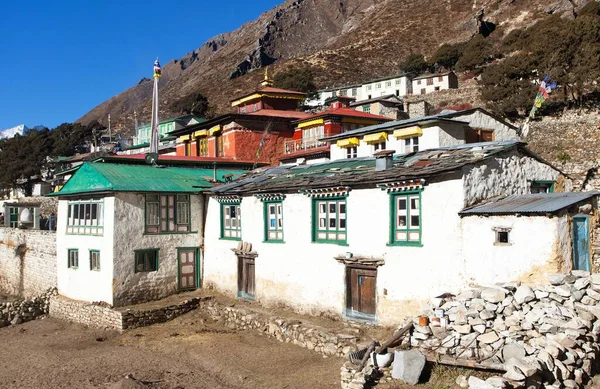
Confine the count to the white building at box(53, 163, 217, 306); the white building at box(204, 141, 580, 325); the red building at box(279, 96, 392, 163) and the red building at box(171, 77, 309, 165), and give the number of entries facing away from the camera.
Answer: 0

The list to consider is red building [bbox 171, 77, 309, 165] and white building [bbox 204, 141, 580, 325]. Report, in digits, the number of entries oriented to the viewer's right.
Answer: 0

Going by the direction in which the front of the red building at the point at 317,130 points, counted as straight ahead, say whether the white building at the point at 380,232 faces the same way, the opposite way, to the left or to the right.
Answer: the same way

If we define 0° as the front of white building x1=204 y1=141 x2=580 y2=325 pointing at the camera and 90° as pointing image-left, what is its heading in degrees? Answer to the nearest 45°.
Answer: approximately 45°

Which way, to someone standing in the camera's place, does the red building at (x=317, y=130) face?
facing the viewer and to the left of the viewer

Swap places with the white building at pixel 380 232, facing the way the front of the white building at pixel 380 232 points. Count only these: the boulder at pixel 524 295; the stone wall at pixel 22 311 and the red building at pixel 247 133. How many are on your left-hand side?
1

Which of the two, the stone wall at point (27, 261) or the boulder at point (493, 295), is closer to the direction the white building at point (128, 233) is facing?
the boulder

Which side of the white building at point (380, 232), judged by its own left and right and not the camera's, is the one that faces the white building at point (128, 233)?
right

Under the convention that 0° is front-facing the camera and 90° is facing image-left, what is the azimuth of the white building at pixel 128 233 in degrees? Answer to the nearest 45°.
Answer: approximately 315°

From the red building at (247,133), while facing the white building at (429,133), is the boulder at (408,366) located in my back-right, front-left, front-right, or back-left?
front-right

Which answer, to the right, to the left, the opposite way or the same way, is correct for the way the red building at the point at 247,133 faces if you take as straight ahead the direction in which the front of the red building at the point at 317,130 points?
the same way

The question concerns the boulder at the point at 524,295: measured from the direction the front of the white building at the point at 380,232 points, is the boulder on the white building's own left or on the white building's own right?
on the white building's own left

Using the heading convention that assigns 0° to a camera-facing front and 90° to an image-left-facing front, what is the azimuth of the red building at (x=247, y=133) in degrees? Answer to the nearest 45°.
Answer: approximately 45°

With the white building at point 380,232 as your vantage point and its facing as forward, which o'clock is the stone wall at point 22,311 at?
The stone wall is roughly at 2 o'clock from the white building.

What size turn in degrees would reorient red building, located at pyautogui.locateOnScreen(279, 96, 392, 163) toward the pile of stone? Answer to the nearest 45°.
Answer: approximately 45° to its left

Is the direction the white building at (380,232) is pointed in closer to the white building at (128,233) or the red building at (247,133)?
the white building

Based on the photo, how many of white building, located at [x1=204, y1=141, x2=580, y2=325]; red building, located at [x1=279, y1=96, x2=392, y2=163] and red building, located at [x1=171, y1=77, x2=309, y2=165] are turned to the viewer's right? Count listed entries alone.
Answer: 0

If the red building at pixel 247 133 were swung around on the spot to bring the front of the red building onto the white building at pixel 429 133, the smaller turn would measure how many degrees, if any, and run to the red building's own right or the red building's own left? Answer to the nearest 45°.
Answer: approximately 90° to the red building's own left
